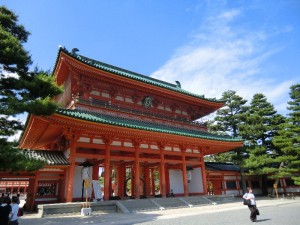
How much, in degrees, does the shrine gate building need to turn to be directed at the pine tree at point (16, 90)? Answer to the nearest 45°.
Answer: approximately 90° to its right

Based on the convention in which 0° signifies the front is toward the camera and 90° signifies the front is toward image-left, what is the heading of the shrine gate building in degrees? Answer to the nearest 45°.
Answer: approximately 315°

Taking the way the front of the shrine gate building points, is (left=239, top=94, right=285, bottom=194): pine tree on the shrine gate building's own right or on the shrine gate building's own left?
on the shrine gate building's own left

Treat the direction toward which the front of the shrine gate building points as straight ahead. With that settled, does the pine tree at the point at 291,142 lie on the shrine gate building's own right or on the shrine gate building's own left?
on the shrine gate building's own left

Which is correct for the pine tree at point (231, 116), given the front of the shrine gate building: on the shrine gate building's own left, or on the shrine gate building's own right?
on the shrine gate building's own left
